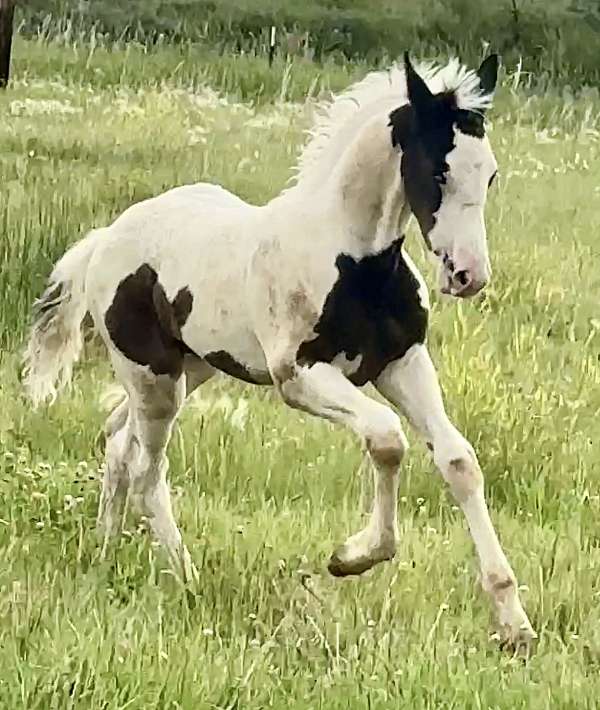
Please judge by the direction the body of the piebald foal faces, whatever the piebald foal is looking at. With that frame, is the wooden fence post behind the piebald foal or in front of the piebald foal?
behind

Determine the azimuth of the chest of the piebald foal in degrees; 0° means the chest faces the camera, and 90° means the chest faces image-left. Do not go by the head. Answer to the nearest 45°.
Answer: approximately 315°
